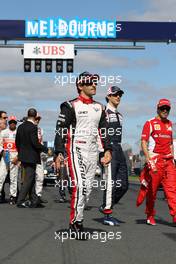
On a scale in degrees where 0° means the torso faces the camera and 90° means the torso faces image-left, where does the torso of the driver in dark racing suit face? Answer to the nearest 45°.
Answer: approximately 315°

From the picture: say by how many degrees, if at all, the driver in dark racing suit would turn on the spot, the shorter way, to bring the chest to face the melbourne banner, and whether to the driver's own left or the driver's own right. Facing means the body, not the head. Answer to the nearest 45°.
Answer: approximately 135° to the driver's own left

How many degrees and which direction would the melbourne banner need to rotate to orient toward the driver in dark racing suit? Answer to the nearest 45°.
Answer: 0° — it already faces them
